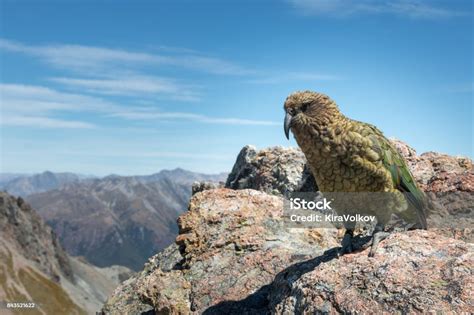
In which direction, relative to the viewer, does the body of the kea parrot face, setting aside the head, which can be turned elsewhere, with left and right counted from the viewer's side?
facing the viewer and to the left of the viewer

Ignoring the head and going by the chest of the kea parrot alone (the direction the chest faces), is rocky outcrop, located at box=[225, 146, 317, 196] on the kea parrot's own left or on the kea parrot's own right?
on the kea parrot's own right

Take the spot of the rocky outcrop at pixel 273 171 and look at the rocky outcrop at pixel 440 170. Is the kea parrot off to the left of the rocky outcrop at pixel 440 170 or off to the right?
right

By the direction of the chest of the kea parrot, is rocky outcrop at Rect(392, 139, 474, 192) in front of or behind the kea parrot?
behind

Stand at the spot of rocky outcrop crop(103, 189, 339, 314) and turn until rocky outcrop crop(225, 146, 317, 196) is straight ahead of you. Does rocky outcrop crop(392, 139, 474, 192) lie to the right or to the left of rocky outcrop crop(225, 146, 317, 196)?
right
